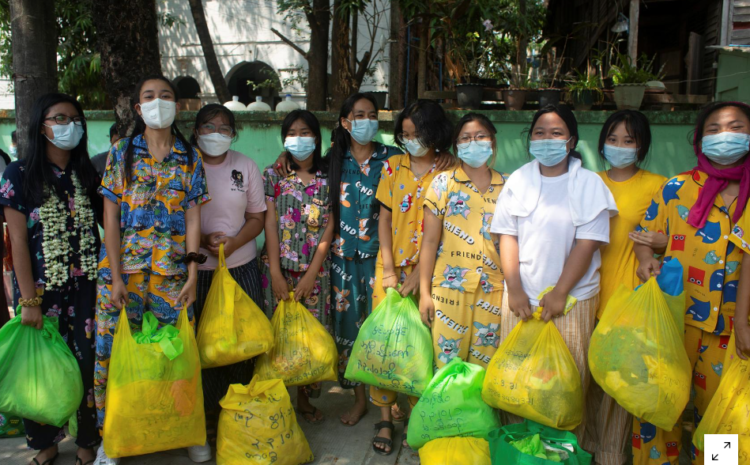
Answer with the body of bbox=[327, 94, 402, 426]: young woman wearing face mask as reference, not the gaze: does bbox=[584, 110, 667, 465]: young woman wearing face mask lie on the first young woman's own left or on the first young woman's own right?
on the first young woman's own left

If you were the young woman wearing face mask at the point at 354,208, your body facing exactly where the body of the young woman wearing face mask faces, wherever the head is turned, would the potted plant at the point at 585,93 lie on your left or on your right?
on your left

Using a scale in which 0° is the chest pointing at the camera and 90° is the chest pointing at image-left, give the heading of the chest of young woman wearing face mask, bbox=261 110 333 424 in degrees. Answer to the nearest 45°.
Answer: approximately 0°

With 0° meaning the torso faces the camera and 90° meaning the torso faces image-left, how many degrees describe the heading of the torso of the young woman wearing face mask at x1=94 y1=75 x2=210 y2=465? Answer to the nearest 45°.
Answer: approximately 0°
